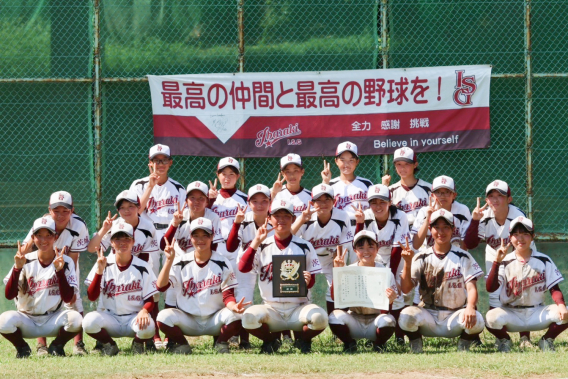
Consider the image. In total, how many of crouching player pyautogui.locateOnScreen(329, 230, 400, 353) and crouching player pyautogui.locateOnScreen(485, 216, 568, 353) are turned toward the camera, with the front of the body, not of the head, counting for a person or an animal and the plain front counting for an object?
2

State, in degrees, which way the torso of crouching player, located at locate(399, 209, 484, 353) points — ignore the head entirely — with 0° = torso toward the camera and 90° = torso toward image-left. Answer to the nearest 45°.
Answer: approximately 0°

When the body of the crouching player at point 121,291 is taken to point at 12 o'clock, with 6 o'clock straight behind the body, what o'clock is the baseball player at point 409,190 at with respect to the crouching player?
The baseball player is roughly at 9 o'clock from the crouching player.

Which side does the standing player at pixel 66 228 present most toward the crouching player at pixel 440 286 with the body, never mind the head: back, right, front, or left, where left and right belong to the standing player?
left

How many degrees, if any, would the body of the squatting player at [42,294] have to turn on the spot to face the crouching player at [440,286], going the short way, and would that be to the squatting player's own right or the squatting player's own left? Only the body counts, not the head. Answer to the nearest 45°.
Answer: approximately 90° to the squatting player's own left

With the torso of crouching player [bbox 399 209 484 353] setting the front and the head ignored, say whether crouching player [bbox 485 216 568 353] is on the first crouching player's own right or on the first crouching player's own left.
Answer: on the first crouching player's own left

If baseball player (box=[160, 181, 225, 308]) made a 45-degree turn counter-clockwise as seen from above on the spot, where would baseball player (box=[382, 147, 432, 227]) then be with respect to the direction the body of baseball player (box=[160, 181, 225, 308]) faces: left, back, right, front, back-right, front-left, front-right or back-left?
front-left

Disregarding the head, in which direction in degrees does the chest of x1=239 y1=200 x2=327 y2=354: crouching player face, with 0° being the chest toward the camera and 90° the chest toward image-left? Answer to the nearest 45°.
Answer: approximately 0°

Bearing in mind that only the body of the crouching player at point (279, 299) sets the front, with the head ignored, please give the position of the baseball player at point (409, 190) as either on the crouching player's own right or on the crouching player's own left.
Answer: on the crouching player's own left

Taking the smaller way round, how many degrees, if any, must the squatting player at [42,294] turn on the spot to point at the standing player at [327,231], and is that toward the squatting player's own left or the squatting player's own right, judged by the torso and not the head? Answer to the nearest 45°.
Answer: approximately 90° to the squatting player's own left
